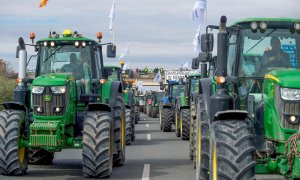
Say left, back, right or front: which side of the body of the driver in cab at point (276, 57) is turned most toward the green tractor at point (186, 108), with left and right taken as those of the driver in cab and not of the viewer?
back

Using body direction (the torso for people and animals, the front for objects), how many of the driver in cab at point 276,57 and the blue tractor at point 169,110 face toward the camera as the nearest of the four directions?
2

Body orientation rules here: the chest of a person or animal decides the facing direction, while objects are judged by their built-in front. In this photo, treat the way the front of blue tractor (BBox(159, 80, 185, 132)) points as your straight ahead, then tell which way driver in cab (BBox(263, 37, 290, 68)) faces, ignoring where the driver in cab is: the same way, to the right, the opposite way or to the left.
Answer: the same way

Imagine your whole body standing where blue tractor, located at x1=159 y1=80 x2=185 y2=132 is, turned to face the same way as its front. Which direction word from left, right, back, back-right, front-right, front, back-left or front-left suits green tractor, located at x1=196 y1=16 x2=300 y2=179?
front

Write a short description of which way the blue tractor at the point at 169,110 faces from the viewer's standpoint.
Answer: facing the viewer

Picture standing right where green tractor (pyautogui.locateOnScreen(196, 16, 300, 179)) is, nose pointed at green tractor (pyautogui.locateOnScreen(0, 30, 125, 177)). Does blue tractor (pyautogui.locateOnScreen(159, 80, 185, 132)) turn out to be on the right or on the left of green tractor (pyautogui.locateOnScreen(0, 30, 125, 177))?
right

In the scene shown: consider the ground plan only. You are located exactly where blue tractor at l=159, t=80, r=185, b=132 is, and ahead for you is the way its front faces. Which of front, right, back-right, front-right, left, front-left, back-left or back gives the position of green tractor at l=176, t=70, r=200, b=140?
front

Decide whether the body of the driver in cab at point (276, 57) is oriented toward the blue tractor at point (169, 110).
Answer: no

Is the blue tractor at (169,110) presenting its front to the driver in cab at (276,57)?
yes
